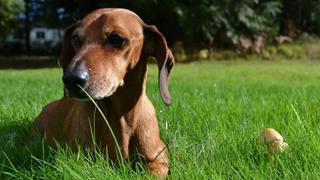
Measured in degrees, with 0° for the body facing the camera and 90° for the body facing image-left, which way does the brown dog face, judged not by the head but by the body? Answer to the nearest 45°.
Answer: approximately 315°

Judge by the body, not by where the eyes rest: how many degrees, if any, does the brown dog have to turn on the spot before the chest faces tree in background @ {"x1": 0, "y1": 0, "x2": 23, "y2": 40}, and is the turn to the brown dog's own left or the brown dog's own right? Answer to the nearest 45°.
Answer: approximately 135° to the brown dog's own left
